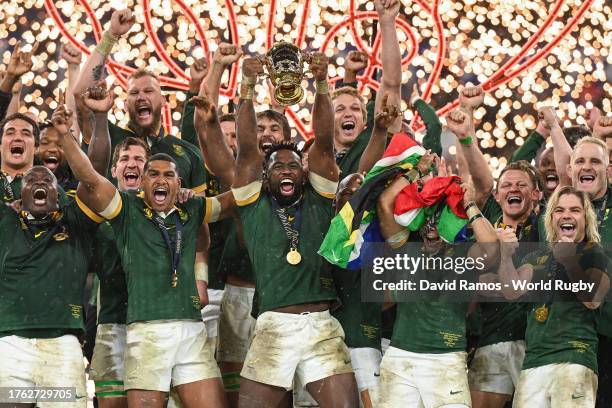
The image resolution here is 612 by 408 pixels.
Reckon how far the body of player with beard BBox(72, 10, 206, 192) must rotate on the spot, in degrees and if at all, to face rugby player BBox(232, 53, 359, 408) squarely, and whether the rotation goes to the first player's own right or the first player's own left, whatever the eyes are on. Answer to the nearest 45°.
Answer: approximately 45° to the first player's own left

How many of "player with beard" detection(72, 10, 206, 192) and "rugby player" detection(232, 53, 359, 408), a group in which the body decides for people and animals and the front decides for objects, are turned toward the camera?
2

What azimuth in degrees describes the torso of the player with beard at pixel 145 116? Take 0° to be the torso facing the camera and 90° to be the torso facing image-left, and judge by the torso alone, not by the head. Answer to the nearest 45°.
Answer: approximately 0°

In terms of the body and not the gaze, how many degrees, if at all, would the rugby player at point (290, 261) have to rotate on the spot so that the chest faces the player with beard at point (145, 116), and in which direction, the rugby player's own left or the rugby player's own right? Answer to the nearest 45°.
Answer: approximately 135° to the rugby player's own right
